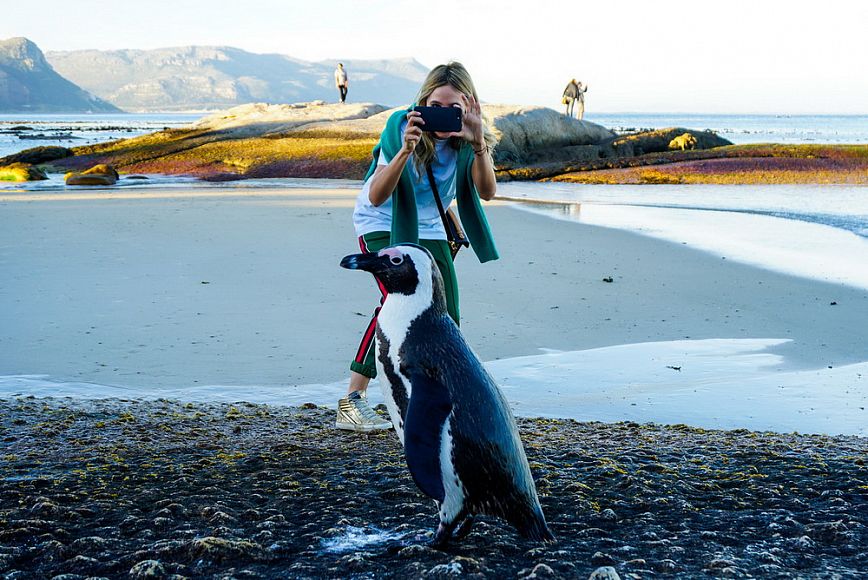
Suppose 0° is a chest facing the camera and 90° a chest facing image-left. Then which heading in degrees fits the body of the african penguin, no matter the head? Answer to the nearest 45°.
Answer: approximately 90°

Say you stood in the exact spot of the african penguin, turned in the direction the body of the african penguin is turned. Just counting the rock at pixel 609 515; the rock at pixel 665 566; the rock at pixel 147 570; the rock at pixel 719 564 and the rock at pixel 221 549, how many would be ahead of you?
2

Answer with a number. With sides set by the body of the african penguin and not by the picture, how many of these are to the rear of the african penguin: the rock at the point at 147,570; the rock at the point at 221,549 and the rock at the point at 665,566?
1

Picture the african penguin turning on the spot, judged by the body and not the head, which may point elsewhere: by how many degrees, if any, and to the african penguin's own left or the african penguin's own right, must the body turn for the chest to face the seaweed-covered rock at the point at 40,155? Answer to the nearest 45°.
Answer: approximately 45° to the african penguin's own right

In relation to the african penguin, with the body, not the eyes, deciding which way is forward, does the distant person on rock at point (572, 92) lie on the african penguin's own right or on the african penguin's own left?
on the african penguin's own right

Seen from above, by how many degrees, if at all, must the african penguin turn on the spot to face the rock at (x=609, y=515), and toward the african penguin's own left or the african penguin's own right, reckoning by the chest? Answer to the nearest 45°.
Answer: approximately 135° to the african penguin's own right

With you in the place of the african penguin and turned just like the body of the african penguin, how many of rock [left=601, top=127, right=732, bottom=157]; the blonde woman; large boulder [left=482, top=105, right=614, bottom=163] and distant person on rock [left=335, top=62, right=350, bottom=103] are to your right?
4

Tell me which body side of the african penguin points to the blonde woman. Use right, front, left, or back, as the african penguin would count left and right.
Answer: right

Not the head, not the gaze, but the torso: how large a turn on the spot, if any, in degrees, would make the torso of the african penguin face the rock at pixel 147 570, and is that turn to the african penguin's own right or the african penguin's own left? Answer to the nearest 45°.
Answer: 0° — it already faces it

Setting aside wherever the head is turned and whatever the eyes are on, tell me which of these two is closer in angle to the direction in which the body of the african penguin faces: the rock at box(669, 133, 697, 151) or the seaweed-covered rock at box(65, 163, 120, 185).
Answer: the seaweed-covered rock
